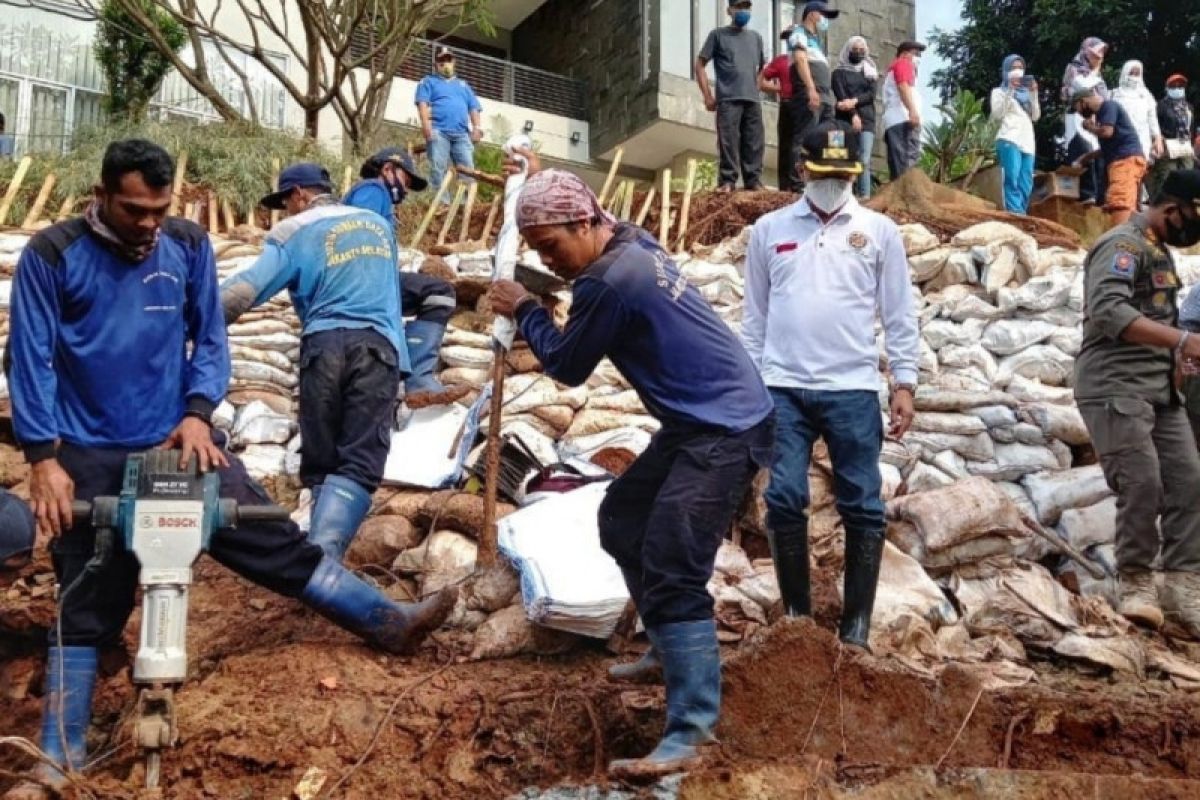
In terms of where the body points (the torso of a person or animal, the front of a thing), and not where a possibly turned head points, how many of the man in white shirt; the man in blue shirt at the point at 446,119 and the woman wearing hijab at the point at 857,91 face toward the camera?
3

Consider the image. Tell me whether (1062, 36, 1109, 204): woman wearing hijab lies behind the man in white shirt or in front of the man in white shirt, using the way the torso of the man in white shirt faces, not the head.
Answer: behind

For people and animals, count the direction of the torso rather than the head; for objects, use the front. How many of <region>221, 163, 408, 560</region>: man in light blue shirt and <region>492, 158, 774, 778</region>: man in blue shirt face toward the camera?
0

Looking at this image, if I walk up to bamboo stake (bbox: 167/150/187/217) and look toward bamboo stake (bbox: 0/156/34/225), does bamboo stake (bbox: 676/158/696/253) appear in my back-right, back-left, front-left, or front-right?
back-left

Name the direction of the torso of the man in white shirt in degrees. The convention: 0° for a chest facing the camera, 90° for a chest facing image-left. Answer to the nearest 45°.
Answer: approximately 0°

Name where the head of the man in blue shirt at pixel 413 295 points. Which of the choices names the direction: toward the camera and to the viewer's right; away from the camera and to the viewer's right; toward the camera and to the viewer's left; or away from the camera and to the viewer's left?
toward the camera and to the viewer's right

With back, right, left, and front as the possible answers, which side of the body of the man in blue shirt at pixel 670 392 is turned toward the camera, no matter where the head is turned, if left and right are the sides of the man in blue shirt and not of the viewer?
left

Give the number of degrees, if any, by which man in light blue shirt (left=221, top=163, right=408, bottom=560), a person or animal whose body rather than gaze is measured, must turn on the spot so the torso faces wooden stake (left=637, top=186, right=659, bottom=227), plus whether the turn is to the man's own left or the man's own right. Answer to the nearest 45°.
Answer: approximately 90° to the man's own right

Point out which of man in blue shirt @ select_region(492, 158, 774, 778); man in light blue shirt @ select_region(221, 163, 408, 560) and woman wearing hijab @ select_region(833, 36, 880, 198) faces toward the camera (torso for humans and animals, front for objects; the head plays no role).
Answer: the woman wearing hijab

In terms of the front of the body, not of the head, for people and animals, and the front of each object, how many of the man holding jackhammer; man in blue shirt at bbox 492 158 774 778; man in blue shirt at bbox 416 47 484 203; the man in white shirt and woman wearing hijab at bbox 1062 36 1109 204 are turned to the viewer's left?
1

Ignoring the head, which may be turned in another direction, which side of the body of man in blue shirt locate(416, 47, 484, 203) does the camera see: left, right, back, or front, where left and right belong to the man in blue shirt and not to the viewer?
front

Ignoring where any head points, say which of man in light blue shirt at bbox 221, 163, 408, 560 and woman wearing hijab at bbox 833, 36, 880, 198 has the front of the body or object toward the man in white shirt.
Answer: the woman wearing hijab

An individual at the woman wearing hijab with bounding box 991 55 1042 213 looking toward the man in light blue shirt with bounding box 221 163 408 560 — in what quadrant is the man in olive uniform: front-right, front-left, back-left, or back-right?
front-left

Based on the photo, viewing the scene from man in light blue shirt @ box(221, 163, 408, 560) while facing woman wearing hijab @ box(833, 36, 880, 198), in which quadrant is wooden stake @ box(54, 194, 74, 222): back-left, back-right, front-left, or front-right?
front-left

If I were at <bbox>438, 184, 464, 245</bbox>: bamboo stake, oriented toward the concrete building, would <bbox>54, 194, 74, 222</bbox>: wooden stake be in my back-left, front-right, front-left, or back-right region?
back-left

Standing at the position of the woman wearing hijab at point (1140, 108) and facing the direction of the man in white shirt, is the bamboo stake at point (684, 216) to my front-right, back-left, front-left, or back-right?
front-right

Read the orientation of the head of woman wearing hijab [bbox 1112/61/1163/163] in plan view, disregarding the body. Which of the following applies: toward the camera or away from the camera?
toward the camera

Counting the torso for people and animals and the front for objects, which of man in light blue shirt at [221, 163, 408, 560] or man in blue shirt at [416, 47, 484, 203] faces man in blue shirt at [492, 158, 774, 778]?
man in blue shirt at [416, 47, 484, 203]
